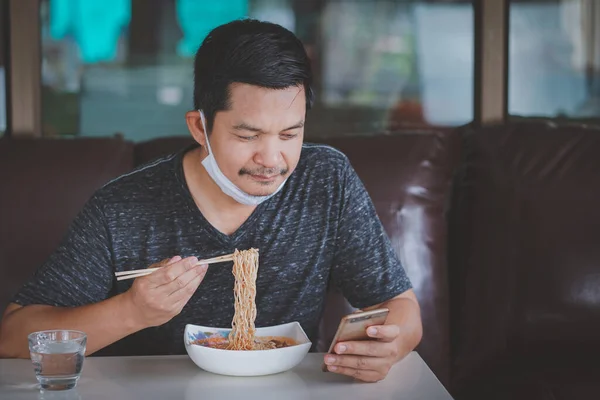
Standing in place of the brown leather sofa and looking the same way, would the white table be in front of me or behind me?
in front

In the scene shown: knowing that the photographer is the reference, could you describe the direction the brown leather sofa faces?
facing the viewer

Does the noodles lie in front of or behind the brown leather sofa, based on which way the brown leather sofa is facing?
in front

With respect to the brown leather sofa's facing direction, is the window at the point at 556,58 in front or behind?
behind
